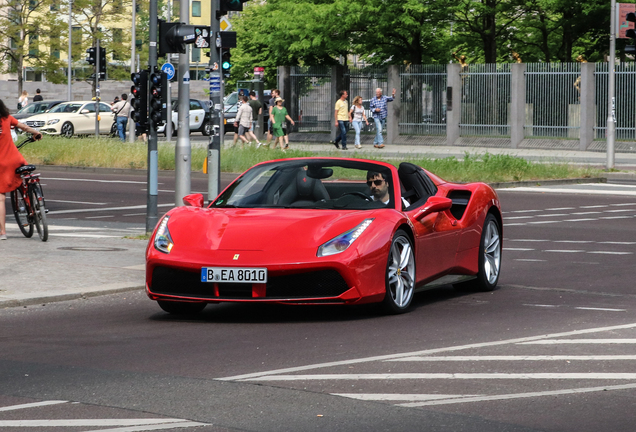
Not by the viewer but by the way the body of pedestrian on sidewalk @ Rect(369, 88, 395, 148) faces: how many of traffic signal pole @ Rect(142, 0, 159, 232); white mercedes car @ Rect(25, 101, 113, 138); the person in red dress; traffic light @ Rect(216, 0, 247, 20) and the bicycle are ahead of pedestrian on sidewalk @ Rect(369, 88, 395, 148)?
4

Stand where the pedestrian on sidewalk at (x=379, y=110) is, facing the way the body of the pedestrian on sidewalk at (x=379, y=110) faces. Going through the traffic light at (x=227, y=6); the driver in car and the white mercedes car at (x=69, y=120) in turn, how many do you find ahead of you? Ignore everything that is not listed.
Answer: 2

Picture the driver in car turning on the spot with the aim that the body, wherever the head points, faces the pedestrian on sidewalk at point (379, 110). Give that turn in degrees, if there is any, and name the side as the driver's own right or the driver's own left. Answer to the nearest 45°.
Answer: approximately 135° to the driver's own right

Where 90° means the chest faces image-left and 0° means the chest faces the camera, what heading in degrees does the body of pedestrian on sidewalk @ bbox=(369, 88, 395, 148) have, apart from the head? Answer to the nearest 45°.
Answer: approximately 0°

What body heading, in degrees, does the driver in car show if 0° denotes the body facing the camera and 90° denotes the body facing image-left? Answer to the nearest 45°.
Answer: approximately 45°

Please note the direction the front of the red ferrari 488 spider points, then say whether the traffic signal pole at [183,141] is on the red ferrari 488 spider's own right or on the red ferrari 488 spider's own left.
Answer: on the red ferrari 488 spider's own right
